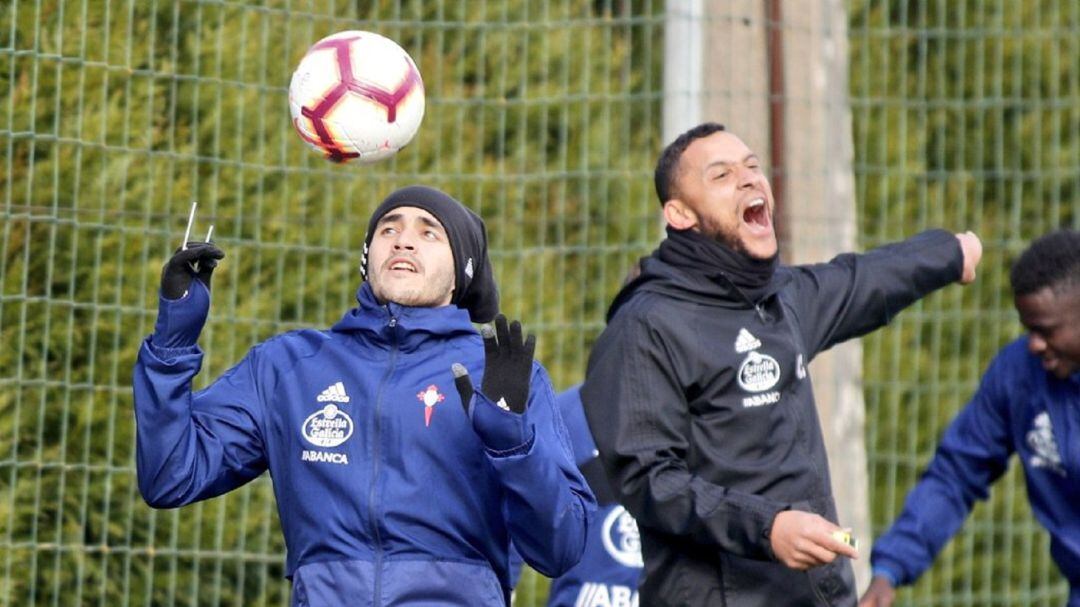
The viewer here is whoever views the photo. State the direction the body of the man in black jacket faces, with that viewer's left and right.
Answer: facing the viewer and to the right of the viewer

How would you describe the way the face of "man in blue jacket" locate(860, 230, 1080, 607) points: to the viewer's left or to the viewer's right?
to the viewer's left

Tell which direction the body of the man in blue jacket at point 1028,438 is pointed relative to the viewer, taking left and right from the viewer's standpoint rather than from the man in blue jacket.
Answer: facing the viewer and to the left of the viewer

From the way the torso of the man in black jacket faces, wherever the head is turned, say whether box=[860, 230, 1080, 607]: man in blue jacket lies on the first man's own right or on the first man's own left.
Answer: on the first man's own left

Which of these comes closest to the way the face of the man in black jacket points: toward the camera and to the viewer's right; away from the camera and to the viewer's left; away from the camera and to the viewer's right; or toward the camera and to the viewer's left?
toward the camera and to the viewer's right

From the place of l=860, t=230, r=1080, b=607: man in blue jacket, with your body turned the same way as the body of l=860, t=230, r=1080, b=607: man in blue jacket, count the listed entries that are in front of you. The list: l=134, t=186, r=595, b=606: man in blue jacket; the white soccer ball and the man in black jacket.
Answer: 3

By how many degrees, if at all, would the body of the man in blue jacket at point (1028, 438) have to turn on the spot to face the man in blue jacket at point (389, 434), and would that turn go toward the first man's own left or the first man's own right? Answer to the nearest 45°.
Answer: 0° — they already face them

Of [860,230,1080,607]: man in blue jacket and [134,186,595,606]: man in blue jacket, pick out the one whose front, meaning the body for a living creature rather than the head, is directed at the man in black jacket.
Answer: [860,230,1080,607]: man in blue jacket

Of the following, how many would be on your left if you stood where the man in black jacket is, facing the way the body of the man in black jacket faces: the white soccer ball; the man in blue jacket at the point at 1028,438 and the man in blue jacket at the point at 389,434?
1

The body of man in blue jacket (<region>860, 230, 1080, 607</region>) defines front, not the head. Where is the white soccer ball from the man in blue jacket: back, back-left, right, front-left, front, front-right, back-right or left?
front

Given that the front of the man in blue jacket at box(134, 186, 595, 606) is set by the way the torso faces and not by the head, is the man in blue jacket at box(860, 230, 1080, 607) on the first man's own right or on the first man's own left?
on the first man's own left

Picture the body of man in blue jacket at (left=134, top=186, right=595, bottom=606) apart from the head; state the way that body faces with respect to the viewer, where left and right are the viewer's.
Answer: facing the viewer

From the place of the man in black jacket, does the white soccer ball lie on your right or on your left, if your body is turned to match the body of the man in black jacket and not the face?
on your right

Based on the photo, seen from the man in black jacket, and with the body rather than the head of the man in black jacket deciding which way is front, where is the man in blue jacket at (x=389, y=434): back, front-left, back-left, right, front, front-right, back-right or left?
right
